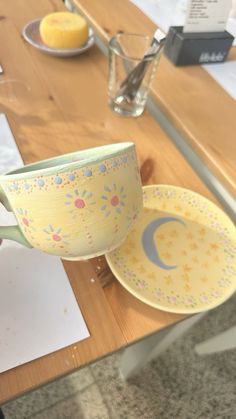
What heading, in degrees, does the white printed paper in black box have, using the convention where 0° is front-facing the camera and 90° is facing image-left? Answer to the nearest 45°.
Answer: approximately 0°
